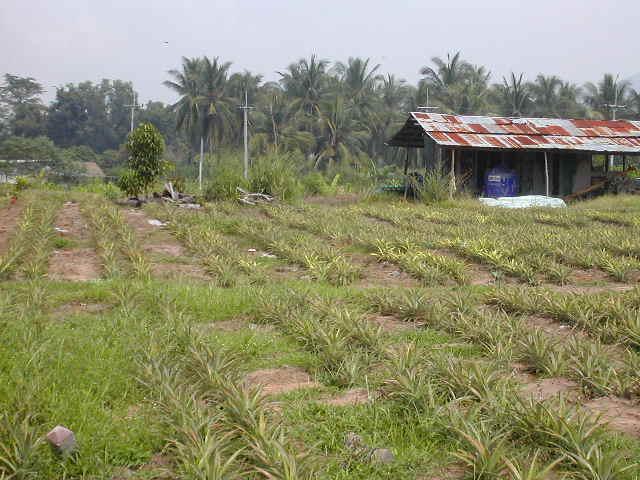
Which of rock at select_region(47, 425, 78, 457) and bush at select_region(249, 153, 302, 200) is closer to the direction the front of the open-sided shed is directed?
the rock

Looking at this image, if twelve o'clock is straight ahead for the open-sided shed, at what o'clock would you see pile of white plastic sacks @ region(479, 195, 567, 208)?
The pile of white plastic sacks is roughly at 12 o'clock from the open-sided shed.

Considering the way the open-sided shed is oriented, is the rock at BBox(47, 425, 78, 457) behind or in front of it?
in front

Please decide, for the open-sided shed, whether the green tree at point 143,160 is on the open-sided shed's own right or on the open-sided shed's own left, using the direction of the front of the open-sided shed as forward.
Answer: on the open-sided shed's own right

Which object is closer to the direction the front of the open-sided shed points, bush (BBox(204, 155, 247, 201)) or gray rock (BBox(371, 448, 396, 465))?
the gray rock

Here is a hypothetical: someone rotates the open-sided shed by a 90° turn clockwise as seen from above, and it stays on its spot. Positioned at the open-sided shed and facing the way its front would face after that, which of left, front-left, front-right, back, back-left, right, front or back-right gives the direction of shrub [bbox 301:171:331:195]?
front

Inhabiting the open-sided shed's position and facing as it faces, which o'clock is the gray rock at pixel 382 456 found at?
The gray rock is roughly at 12 o'clock from the open-sided shed.

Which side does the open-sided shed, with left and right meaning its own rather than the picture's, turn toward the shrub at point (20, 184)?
right

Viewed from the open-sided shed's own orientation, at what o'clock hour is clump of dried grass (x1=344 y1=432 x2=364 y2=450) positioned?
The clump of dried grass is roughly at 12 o'clock from the open-sided shed.

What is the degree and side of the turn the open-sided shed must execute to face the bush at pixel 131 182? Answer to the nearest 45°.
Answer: approximately 45° to its right

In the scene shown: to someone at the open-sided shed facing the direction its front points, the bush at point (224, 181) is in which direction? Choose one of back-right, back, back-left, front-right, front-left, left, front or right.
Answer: front-right

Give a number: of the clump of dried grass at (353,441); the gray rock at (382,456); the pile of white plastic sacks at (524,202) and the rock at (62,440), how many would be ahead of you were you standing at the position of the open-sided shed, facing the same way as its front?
4

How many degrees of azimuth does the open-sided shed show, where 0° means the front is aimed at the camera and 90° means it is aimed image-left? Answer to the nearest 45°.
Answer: approximately 0°

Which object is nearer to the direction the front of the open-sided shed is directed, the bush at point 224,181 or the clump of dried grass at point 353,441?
the clump of dried grass

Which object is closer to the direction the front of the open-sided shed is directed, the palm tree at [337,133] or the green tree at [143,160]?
the green tree

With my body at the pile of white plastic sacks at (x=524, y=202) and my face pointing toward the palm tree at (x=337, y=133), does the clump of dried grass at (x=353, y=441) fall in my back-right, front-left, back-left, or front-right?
back-left
